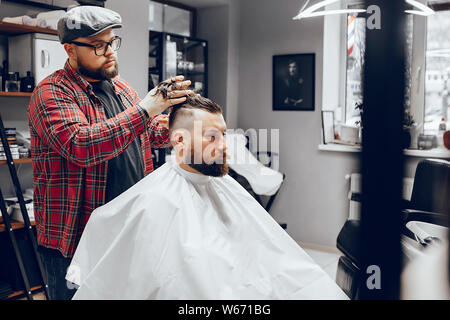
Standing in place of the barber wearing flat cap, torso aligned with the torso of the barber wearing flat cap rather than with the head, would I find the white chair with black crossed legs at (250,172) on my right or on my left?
on my left

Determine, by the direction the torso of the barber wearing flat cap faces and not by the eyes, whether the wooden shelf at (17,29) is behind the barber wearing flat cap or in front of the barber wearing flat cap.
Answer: behind

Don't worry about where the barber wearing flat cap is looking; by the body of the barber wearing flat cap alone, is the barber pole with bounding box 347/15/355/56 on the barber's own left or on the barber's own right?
on the barber's own left

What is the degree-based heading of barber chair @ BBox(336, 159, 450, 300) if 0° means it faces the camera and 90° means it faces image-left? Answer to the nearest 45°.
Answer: approximately 45°

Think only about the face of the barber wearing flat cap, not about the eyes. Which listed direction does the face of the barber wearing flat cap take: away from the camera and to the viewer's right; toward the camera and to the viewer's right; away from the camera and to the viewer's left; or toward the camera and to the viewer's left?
toward the camera and to the viewer's right

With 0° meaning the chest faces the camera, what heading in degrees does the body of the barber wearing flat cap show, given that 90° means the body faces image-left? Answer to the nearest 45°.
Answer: approximately 315°

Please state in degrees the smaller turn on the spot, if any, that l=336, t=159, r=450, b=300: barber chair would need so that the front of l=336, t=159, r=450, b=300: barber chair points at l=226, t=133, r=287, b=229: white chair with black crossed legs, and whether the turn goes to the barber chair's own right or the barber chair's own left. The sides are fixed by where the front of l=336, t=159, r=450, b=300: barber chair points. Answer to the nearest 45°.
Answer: approximately 90° to the barber chair's own right
